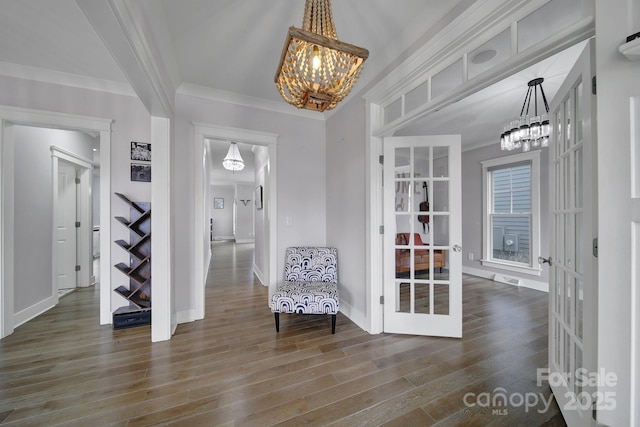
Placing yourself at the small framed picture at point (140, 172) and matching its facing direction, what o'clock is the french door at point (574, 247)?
The french door is roughly at 11 o'clock from the small framed picture.

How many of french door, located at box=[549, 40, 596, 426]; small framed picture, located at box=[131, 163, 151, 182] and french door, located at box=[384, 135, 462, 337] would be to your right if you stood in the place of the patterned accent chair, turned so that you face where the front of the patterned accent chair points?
1

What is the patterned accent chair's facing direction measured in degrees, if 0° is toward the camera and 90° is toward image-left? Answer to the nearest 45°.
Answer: approximately 0°

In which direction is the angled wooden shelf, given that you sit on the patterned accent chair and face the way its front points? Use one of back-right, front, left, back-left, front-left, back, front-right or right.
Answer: right

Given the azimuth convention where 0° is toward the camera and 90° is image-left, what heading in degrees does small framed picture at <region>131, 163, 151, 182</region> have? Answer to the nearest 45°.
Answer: approximately 0°

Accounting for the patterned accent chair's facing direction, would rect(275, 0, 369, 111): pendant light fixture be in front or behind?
in front

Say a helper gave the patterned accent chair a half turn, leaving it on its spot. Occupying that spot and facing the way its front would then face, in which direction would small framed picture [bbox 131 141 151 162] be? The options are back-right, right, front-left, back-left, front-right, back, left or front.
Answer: left

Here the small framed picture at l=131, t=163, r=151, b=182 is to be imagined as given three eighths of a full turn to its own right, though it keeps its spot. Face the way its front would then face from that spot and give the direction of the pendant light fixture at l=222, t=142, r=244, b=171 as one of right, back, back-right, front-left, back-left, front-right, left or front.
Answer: right

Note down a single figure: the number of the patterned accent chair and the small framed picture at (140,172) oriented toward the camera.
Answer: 2

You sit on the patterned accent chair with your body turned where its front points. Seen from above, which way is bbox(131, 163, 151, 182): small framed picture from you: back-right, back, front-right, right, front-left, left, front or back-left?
right

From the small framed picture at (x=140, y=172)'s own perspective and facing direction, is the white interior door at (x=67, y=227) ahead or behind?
behind
